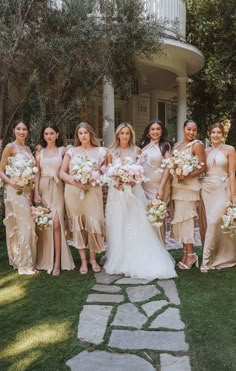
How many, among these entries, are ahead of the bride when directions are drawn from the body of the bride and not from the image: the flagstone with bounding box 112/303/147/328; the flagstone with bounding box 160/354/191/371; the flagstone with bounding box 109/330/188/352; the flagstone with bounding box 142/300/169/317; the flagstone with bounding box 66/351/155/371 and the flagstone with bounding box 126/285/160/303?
6

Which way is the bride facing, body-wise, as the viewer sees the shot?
toward the camera

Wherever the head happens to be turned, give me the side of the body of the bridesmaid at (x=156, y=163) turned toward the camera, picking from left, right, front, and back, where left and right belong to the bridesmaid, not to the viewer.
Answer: front

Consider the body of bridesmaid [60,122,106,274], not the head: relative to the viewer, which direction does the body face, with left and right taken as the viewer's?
facing the viewer

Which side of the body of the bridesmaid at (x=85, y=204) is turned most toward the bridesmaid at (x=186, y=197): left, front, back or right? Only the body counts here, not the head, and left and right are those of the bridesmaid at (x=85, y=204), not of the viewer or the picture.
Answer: left

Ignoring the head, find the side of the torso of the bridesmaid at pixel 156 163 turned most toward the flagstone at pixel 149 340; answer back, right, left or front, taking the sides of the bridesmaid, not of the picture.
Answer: front

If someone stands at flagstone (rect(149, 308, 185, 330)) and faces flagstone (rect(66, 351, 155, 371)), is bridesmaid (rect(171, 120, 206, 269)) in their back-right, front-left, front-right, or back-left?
back-right

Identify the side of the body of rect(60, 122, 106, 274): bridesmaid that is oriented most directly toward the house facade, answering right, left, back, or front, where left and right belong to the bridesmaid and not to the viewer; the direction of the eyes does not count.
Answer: back

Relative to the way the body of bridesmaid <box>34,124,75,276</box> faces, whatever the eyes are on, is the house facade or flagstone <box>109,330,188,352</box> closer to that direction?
the flagstone

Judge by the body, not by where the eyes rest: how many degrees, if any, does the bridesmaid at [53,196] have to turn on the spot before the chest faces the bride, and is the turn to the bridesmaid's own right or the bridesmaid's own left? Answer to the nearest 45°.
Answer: approximately 90° to the bridesmaid's own left

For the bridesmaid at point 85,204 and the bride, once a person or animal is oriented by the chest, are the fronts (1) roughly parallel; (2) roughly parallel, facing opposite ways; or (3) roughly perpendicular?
roughly parallel

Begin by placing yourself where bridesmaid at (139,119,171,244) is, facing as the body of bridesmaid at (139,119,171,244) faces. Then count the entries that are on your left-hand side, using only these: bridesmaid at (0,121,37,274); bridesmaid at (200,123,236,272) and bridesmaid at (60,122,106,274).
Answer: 1

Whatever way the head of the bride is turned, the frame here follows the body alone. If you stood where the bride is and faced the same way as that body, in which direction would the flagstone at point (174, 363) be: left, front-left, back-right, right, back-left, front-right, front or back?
front

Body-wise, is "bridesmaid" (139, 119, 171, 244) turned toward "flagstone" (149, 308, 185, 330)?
yes

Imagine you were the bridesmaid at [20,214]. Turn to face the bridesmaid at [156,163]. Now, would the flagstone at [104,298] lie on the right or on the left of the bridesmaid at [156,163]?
right

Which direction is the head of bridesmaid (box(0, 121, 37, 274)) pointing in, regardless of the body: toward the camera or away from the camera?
toward the camera
